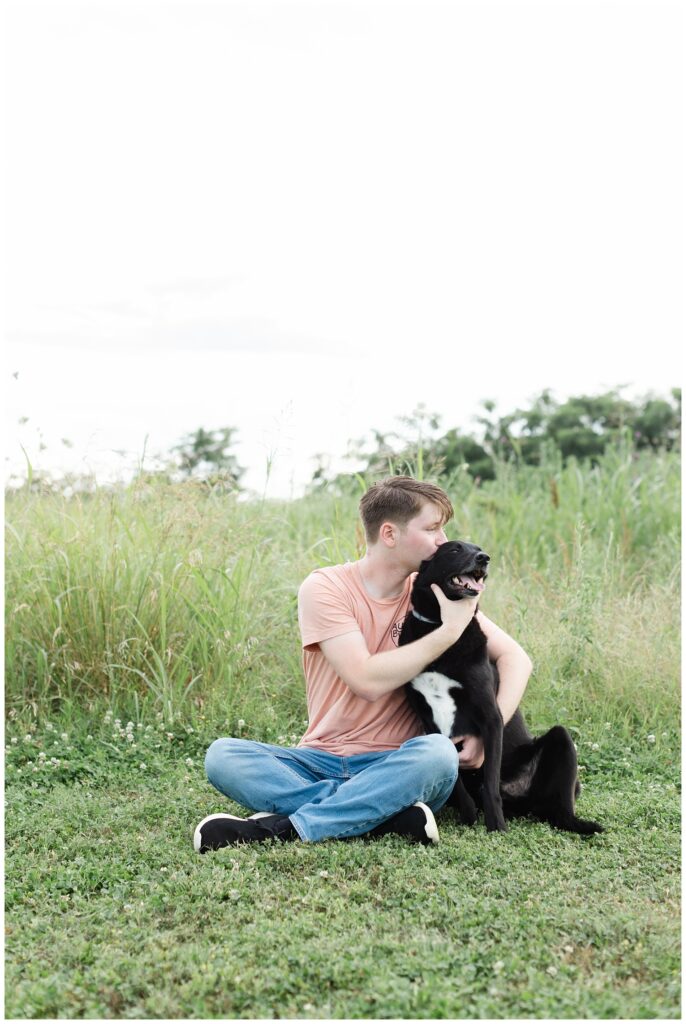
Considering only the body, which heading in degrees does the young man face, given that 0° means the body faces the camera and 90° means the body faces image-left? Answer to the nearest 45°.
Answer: approximately 315°

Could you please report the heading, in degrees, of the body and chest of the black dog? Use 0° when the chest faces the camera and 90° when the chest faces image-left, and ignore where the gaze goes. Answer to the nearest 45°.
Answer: approximately 45°

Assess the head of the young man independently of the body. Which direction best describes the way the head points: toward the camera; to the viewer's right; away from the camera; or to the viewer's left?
to the viewer's right
